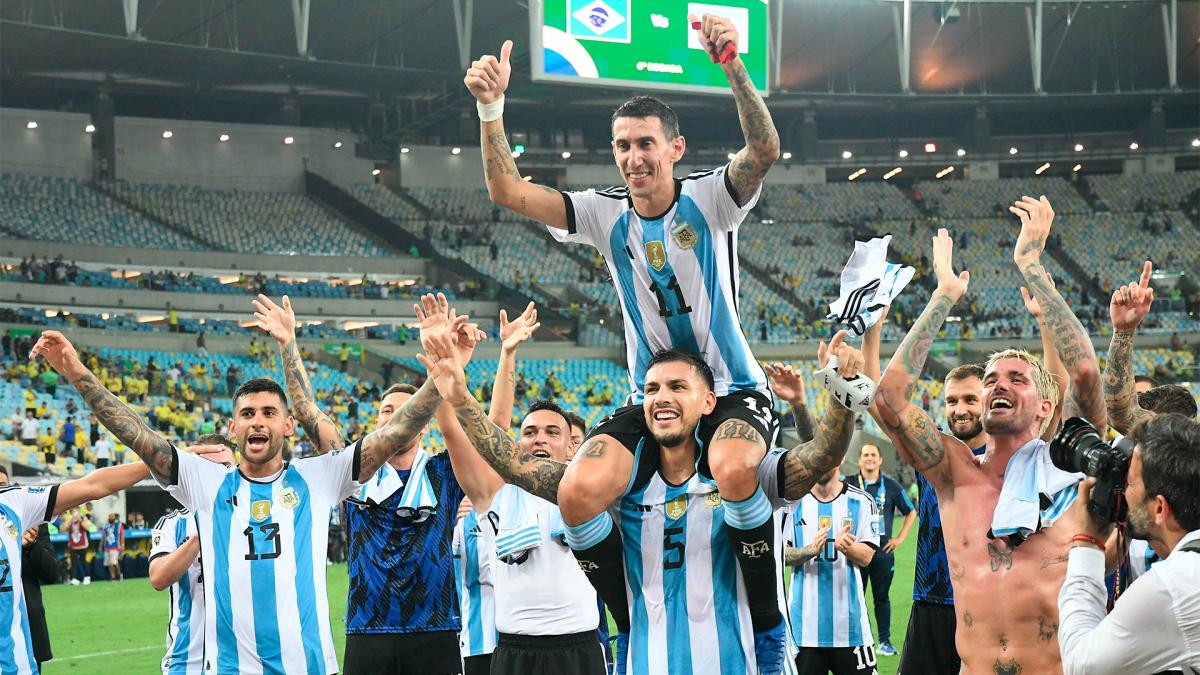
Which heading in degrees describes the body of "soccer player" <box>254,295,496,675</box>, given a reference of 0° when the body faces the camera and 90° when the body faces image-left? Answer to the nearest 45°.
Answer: approximately 0°

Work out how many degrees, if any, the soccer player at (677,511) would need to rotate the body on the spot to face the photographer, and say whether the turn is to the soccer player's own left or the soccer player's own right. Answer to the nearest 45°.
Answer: approximately 45° to the soccer player's own left

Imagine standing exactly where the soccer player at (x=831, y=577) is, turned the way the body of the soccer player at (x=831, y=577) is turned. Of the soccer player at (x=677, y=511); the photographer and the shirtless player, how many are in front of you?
3

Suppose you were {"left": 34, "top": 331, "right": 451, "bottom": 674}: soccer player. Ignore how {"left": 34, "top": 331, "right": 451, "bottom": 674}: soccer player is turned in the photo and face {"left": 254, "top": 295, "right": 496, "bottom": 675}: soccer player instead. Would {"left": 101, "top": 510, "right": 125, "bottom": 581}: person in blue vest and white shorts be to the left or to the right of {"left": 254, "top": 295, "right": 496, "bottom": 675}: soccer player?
left

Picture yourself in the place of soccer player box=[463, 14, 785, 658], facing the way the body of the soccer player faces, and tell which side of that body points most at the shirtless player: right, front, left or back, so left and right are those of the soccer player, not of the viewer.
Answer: left

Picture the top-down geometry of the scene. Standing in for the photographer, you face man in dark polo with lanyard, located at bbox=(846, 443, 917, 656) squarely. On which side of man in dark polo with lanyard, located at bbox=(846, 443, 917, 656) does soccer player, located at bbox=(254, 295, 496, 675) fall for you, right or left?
left

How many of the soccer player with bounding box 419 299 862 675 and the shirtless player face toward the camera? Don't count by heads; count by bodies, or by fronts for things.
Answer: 2

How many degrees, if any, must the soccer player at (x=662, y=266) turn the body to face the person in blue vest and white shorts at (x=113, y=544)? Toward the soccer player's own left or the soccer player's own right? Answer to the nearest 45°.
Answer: approximately 135° to the soccer player's own right

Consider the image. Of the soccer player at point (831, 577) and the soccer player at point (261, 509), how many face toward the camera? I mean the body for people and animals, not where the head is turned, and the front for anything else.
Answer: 2

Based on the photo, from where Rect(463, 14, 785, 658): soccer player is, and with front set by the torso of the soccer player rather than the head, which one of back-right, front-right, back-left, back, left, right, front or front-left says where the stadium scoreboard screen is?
back

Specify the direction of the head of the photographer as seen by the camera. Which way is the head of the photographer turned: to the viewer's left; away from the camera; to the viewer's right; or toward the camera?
to the viewer's left
